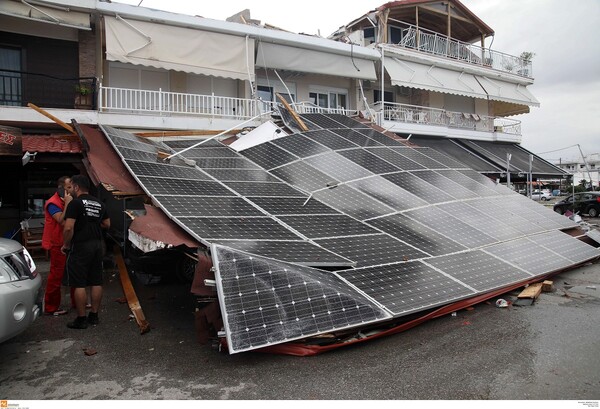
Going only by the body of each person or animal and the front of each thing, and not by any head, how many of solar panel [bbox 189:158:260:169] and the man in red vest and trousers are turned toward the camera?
1

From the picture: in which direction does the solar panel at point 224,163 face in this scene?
toward the camera

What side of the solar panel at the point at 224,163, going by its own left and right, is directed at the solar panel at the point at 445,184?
left

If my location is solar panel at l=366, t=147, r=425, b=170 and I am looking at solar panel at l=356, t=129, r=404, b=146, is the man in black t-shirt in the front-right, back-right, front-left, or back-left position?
back-left

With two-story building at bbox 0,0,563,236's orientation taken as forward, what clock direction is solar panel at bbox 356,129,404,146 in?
The solar panel is roughly at 12 o'clock from the two-story building.

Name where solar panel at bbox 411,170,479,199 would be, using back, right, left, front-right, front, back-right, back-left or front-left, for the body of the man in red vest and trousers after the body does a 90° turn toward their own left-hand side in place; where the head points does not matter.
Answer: right

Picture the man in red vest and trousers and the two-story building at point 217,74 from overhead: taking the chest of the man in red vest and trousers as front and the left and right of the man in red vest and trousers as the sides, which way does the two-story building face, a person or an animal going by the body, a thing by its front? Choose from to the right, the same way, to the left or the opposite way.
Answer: to the right

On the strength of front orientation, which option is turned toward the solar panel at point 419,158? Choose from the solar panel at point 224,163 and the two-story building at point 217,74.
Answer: the two-story building

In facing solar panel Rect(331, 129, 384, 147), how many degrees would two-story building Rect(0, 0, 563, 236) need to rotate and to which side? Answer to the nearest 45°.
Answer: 0° — it already faces it

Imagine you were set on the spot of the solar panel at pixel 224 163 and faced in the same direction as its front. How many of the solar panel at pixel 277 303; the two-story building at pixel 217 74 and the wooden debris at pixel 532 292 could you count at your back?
1

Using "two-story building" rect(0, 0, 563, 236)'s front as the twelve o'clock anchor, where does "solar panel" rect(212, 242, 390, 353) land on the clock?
The solar panel is roughly at 1 o'clock from the two-story building.

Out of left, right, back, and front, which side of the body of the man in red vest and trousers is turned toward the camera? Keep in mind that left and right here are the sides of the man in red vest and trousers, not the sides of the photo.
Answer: right

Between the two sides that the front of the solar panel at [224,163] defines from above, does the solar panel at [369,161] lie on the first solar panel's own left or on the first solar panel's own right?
on the first solar panel's own left
